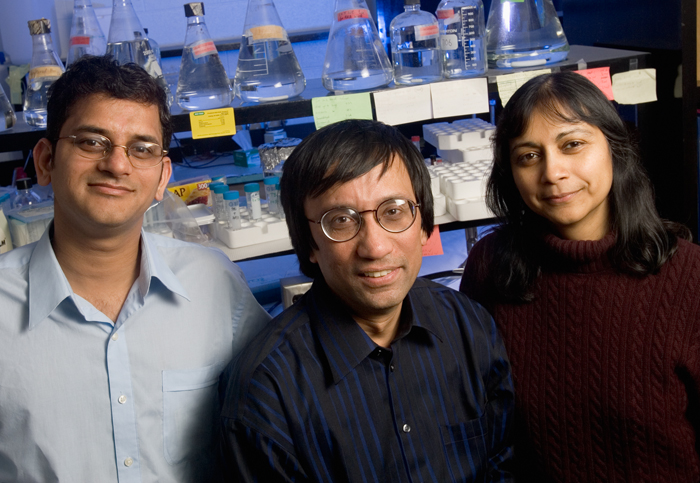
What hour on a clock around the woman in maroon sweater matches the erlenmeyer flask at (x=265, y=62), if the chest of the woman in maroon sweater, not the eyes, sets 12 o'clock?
The erlenmeyer flask is roughly at 4 o'clock from the woman in maroon sweater.

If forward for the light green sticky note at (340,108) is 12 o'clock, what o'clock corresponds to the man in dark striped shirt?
The man in dark striped shirt is roughly at 12 o'clock from the light green sticky note.

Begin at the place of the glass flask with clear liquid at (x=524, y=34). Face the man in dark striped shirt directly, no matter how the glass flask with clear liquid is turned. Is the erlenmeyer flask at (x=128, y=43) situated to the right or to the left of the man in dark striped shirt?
right
